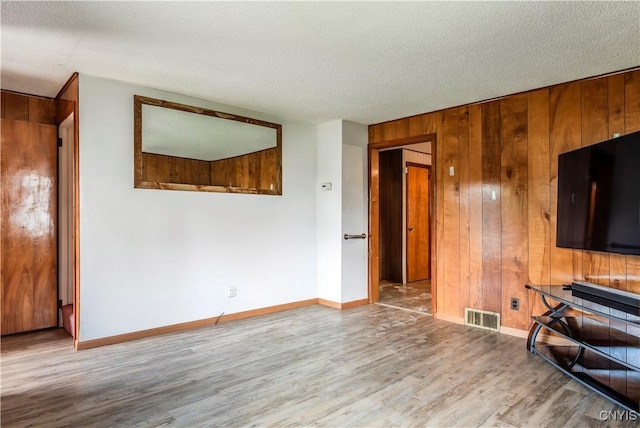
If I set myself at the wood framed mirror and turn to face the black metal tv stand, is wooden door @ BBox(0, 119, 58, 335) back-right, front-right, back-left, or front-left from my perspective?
back-right

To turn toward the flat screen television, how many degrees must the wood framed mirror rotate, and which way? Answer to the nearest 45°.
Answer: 0° — it already faces it

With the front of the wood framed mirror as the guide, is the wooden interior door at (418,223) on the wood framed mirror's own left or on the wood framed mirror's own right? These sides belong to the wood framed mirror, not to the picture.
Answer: on the wood framed mirror's own left

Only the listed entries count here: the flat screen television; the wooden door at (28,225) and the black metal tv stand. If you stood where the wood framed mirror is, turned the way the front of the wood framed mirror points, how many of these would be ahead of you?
2

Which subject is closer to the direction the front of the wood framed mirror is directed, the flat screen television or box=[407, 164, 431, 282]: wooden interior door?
the flat screen television

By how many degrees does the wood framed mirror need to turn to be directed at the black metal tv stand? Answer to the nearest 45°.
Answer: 0° — it already faces it

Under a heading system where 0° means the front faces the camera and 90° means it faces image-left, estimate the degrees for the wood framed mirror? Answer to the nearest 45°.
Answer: approximately 315°

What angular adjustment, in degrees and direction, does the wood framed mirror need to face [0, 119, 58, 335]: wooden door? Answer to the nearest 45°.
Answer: approximately 135° to its right
